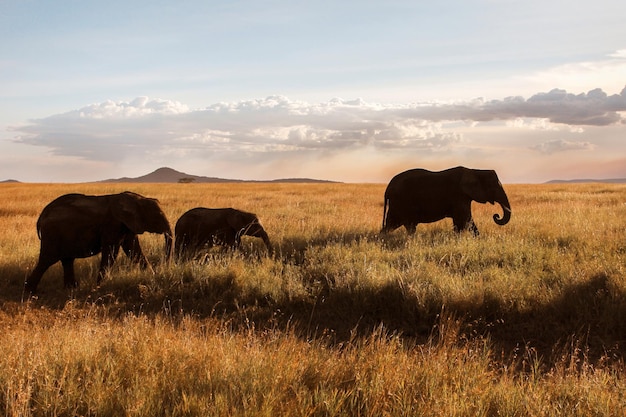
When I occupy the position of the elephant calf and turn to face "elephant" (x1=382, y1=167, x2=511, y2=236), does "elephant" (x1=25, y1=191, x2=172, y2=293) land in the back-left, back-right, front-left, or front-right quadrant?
back-right

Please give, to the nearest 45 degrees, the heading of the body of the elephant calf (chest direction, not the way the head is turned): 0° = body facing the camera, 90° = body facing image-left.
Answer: approximately 270°

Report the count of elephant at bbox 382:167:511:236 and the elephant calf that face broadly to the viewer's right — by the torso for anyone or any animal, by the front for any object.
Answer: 2

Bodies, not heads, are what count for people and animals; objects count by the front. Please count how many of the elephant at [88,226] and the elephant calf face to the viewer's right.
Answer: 2

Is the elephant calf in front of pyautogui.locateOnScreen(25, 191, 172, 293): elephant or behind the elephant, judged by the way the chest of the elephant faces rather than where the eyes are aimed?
in front

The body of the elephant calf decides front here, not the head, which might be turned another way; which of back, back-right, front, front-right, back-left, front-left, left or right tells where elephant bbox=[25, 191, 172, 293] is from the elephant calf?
back-right

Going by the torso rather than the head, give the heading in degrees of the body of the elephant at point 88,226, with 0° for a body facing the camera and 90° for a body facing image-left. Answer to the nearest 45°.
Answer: approximately 270°

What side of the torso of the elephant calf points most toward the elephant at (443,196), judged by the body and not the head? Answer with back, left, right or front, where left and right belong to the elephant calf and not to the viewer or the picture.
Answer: front

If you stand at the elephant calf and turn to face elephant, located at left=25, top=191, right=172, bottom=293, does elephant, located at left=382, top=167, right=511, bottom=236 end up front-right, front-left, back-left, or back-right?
back-left

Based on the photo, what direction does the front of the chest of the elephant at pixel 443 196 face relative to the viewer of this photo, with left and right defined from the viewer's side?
facing to the right of the viewer

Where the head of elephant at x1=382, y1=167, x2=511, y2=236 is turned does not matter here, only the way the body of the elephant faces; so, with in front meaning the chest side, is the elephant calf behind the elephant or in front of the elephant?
behind
